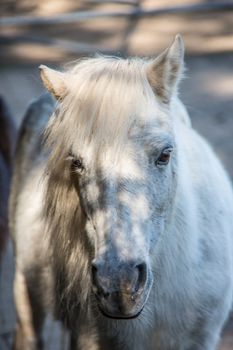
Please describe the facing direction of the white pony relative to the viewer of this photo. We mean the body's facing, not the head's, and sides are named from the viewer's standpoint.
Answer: facing the viewer
